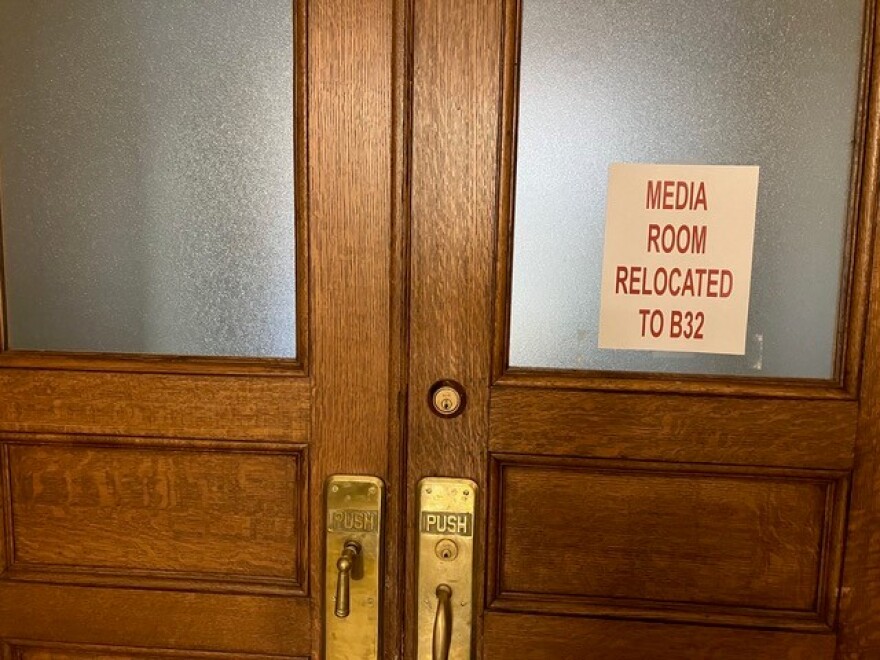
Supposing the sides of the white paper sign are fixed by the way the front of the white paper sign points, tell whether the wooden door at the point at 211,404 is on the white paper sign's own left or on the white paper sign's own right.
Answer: on the white paper sign's own right

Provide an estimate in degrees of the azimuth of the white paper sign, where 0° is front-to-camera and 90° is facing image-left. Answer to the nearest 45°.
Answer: approximately 0°
